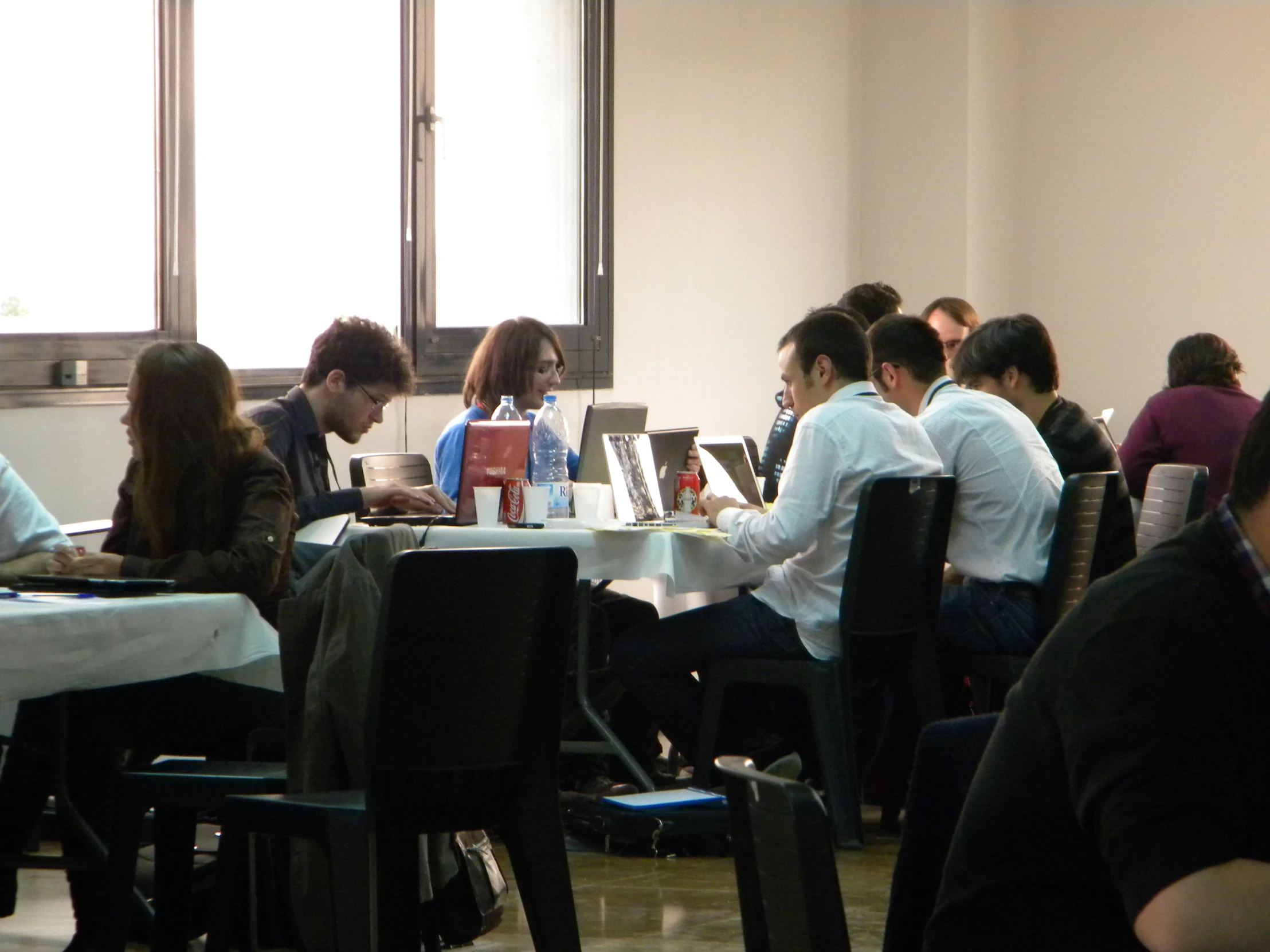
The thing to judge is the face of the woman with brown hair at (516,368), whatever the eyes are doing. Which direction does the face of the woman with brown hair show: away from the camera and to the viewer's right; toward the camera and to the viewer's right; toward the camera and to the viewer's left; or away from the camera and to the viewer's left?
toward the camera and to the viewer's right

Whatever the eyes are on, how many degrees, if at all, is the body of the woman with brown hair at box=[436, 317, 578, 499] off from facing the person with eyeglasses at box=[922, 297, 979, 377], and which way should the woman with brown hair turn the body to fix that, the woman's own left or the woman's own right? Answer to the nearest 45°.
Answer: approximately 90° to the woman's own left

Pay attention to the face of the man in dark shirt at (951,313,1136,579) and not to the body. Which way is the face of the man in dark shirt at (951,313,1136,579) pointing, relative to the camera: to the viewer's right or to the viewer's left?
to the viewer's left

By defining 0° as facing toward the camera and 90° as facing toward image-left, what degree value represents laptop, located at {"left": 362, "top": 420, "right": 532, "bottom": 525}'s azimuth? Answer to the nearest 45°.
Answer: approximately 135°

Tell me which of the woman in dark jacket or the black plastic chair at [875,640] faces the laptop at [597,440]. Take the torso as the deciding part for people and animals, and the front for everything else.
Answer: the black plastic chair

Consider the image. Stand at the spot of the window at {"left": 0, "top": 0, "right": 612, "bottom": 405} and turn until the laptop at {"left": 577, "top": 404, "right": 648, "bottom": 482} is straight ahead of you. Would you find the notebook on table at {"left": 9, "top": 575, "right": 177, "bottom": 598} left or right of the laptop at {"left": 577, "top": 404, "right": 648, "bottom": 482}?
right

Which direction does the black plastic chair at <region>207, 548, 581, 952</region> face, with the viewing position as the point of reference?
facing away from the viewer and to the left of the viewer

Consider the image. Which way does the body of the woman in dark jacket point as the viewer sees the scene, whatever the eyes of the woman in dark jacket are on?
to the viewer's left

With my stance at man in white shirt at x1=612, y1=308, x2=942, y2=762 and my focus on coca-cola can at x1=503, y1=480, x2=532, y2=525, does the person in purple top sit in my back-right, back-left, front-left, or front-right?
back-right

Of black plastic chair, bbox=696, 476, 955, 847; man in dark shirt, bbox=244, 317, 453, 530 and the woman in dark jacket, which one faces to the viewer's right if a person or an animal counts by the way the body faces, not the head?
the man in dark shirt

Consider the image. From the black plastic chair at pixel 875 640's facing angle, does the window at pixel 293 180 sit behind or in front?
in front

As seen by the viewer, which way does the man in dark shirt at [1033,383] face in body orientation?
to the viewer's left

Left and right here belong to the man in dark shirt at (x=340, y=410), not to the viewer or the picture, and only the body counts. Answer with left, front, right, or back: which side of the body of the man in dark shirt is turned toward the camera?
right

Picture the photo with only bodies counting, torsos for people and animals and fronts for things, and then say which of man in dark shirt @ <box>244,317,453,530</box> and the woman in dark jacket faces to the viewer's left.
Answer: the woman in dark jacket

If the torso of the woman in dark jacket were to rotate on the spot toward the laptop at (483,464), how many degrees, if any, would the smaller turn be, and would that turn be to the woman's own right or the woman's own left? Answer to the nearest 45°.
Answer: approximately 135° to the woman's own right
